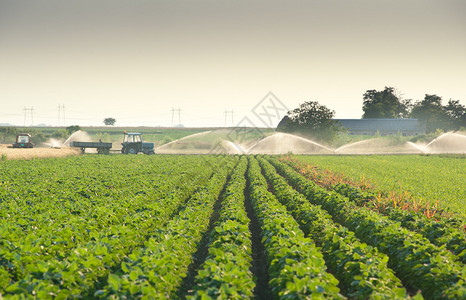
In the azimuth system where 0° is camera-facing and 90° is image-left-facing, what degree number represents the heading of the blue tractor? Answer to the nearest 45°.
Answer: approximately 270°

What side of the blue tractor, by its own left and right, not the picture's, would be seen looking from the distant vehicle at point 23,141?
back

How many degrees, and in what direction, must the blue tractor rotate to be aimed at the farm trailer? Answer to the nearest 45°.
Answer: approximately 180°
